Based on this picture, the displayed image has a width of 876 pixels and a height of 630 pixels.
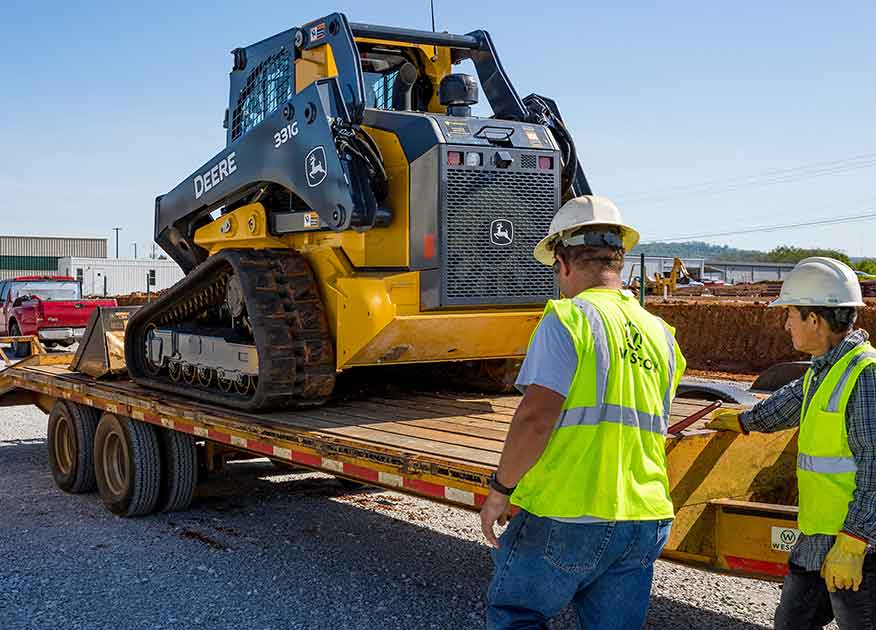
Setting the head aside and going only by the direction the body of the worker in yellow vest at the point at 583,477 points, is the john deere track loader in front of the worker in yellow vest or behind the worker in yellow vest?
in front

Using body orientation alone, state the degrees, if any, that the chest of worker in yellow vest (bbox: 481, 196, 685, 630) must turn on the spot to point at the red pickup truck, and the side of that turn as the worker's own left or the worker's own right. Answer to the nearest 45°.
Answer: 0° — they already face it

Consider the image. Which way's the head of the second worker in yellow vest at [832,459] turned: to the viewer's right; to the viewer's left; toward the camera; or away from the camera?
to the viewer's left

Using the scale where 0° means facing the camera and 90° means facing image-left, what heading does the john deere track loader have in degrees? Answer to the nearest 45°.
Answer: approximately 135°

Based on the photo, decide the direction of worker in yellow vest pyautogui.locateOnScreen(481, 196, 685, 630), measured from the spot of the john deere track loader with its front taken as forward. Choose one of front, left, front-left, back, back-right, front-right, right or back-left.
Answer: back-left

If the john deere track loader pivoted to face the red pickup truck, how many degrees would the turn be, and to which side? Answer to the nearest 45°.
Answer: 0° — it already faces it

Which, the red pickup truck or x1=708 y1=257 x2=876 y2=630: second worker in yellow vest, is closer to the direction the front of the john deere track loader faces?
the red pickup truck

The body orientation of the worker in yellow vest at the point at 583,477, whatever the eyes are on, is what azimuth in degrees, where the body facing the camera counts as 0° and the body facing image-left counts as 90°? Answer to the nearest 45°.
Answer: approximately 135°

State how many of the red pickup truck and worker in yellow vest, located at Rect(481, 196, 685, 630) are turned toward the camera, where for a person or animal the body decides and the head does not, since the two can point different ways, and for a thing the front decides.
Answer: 0

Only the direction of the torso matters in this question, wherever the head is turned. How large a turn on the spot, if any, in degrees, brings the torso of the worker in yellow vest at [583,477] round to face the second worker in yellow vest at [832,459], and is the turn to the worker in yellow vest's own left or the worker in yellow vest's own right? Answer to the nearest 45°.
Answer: approximately 90° to the worker in yellow vest's own right

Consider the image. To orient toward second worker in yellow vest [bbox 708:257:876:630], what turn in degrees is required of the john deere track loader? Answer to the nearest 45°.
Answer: approximately 180°
